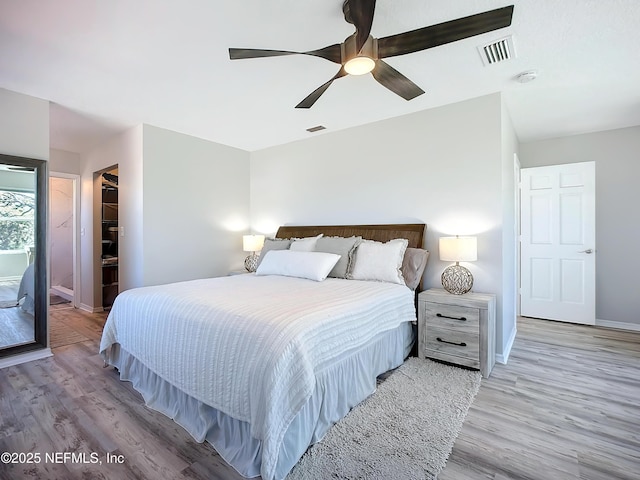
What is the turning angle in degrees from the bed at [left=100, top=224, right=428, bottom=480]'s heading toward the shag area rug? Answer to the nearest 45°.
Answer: approximately 135° to its left

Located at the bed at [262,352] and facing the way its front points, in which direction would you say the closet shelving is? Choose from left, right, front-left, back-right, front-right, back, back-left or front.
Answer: right

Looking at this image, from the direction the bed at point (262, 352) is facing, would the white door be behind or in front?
behind

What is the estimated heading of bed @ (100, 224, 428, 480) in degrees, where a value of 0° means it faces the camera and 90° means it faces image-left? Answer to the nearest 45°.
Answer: approximately 45°

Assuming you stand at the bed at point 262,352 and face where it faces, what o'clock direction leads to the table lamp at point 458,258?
The table lamp is roughly at 7 o'clock from the bed.

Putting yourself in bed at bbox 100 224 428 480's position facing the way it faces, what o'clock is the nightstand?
The nightstand is roughly at 7 o'clock from the bed.
